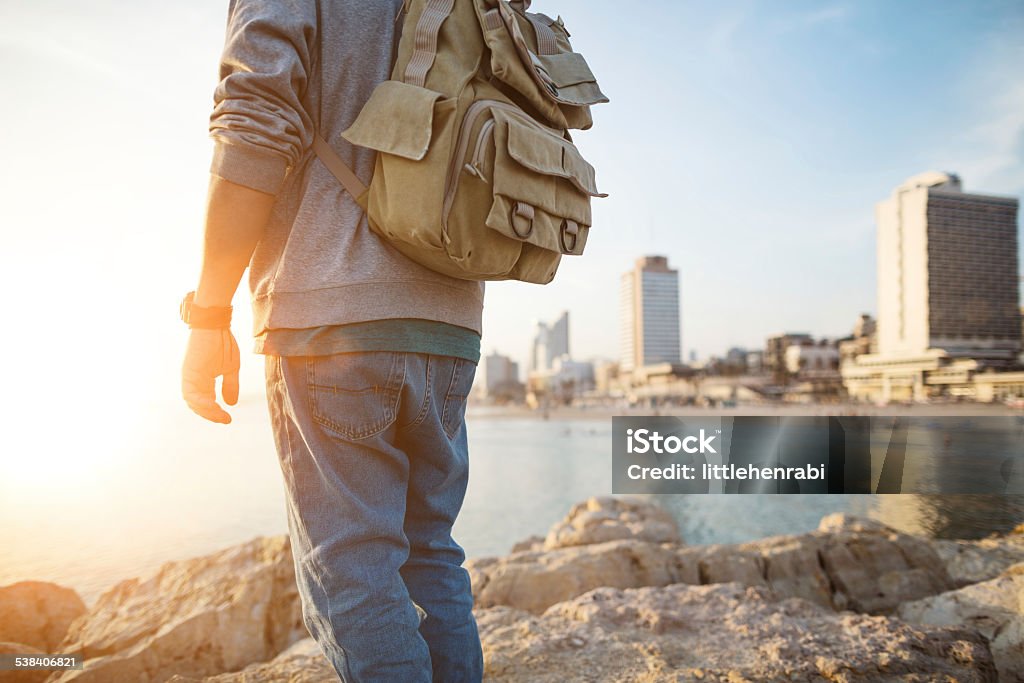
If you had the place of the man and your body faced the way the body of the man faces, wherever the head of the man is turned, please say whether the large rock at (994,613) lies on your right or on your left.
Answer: on your right

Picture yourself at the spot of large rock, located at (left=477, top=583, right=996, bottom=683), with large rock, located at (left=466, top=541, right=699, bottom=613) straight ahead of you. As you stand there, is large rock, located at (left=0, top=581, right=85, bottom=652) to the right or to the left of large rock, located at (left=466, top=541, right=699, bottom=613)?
left

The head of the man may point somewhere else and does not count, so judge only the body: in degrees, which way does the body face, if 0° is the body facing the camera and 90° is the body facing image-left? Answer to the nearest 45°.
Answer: approximately 135°

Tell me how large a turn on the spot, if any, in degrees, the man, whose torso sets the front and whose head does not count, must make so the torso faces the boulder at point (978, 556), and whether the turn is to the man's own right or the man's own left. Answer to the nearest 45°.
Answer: approximately 90° to the man's own right

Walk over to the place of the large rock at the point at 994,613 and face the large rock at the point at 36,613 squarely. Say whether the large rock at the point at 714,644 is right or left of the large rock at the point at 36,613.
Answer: left

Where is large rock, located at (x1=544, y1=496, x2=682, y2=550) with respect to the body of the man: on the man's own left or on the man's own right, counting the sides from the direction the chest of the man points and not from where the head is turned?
on the man's own right

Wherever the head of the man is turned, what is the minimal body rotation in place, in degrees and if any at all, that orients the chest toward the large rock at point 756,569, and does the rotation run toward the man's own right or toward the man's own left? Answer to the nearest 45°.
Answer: approximately 90° to the man's own right
